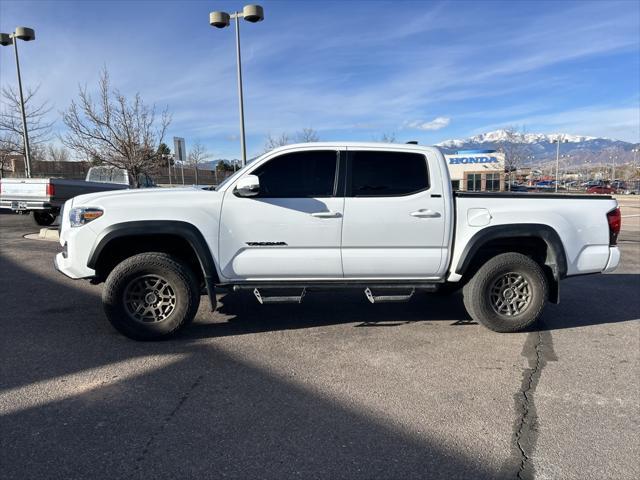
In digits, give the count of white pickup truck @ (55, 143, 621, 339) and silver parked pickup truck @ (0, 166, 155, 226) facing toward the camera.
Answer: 0

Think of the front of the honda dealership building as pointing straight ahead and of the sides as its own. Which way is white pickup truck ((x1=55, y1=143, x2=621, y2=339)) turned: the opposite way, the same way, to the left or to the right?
to the right

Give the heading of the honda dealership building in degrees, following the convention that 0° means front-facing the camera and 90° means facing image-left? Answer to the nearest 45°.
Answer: approximately 0°

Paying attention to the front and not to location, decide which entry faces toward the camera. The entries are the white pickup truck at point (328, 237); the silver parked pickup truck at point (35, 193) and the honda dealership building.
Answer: the honda dealership building

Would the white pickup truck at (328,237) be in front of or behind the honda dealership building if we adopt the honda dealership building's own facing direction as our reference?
in front

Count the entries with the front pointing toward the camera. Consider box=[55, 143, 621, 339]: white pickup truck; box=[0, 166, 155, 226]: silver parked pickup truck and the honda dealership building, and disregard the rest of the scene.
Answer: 1

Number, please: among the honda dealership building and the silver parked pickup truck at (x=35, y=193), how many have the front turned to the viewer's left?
0

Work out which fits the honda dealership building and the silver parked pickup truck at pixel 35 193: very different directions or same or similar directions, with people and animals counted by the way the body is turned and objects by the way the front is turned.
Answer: very different directions

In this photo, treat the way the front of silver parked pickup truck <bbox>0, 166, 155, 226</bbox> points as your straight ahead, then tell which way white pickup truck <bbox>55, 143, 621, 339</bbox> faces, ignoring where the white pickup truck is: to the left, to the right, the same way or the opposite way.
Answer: to the left

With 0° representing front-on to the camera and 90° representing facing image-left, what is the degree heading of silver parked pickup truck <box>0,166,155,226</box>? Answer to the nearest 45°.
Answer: approximately 225°

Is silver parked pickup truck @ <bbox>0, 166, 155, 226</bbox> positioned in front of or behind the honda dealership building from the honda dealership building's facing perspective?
in front

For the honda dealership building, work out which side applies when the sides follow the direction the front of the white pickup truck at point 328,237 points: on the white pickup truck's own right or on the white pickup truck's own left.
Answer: on the white pickup truck's own right

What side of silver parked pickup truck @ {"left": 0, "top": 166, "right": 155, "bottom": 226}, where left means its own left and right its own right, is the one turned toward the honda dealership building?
front

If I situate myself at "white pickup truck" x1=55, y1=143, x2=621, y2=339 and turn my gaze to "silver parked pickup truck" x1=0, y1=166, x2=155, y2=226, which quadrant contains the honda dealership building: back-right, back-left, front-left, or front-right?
front-right

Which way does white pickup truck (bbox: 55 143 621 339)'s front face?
to the viewer's left

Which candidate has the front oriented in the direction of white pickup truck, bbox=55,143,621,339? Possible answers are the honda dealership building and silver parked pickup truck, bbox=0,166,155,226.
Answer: the honda dealership building

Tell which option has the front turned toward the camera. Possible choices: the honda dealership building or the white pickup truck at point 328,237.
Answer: the honda dealership building
